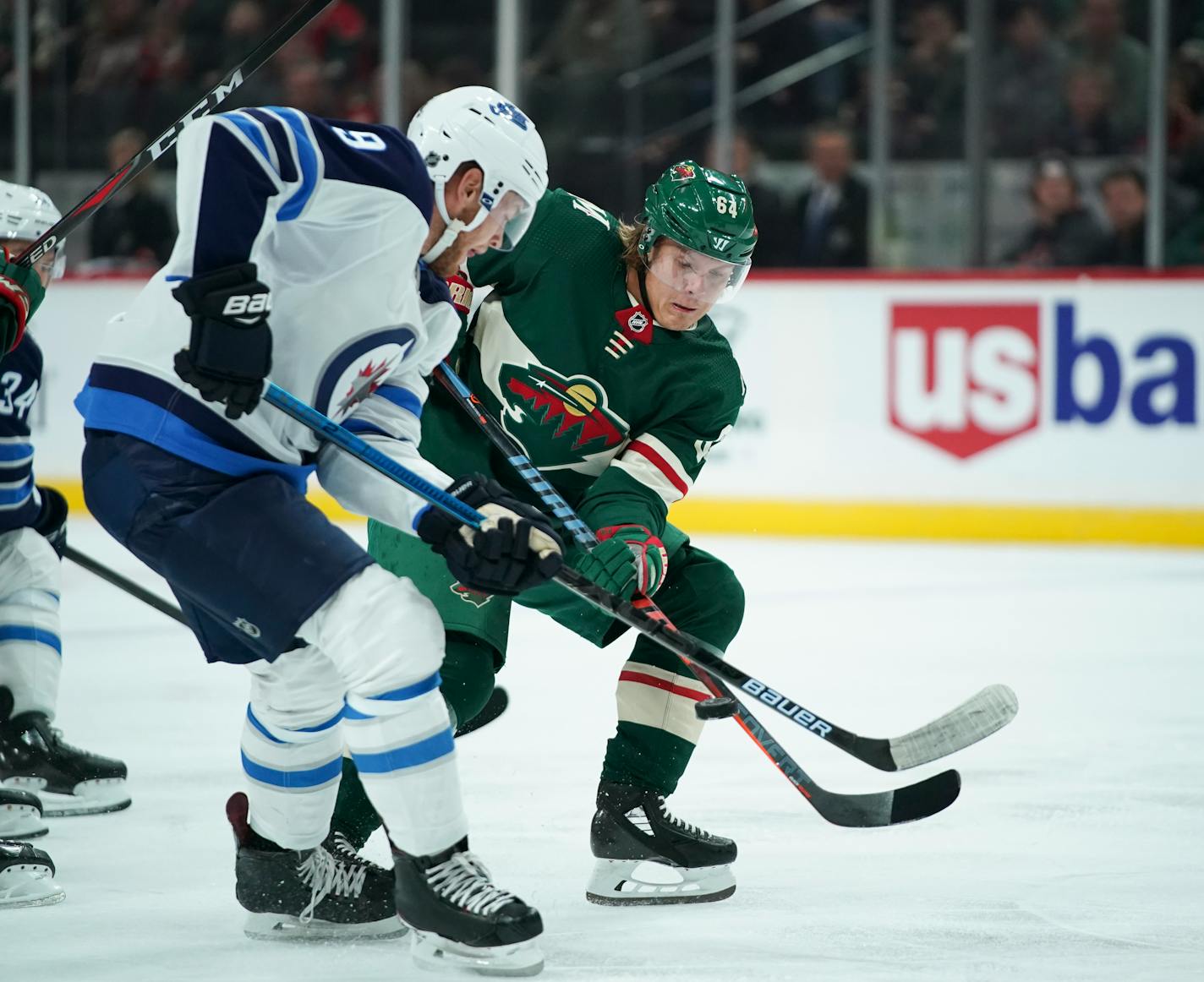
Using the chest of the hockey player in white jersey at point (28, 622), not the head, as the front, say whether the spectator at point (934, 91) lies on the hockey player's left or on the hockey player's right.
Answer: on the hockey player's left

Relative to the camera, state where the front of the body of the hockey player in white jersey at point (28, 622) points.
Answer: to the viewer's right

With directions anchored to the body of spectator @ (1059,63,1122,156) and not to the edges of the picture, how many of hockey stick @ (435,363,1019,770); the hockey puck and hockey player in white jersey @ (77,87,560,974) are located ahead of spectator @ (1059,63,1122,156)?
3

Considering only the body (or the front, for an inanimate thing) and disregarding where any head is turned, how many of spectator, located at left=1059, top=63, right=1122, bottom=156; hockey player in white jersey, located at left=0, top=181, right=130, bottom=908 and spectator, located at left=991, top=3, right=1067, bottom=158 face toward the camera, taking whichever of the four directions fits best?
2

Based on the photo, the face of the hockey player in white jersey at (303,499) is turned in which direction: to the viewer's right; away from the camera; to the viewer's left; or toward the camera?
to the viewer's right

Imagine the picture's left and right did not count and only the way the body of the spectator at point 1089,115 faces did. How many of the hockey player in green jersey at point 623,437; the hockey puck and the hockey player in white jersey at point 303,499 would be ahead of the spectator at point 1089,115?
3

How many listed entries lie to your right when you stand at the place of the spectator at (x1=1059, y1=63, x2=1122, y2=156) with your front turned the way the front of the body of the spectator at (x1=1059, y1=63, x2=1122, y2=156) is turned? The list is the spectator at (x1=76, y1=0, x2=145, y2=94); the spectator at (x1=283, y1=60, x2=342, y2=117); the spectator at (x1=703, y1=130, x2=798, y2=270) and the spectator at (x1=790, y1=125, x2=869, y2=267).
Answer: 4
